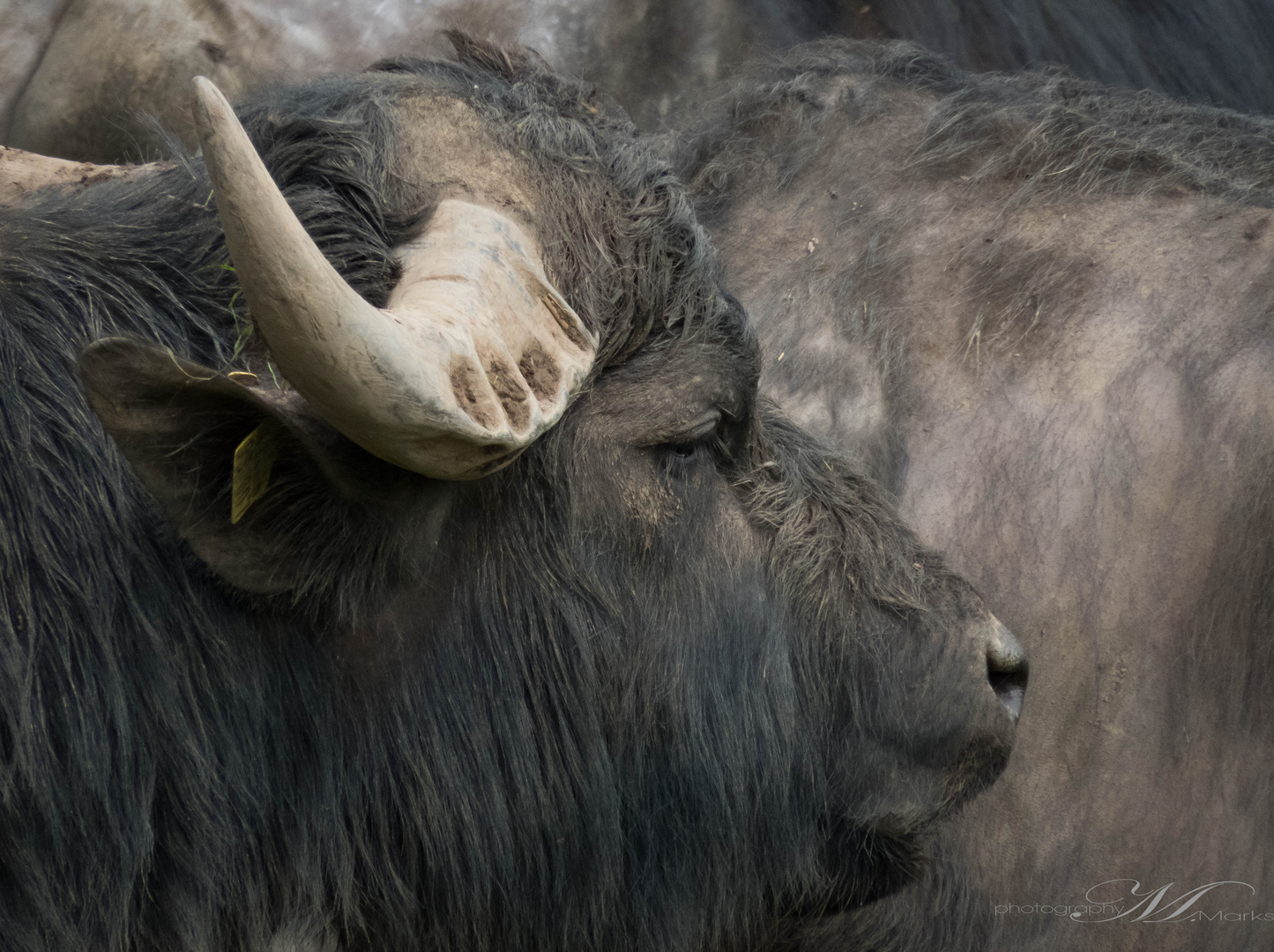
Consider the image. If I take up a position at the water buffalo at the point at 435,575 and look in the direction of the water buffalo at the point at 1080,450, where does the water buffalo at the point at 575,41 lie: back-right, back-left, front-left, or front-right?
front-left

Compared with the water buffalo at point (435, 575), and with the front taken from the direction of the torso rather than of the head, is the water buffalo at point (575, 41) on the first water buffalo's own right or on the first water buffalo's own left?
on the first water buffalo's own left

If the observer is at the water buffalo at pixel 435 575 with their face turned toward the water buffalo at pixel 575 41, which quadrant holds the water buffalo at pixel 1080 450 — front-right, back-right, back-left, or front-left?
front-right

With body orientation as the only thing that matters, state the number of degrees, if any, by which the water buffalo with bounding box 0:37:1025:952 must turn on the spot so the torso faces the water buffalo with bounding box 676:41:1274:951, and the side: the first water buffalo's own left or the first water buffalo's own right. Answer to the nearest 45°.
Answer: approximately 45° to the first water buffalo's own left

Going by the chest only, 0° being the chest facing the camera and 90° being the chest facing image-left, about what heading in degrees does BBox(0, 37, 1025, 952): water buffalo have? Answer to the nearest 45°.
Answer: approximately 270°
